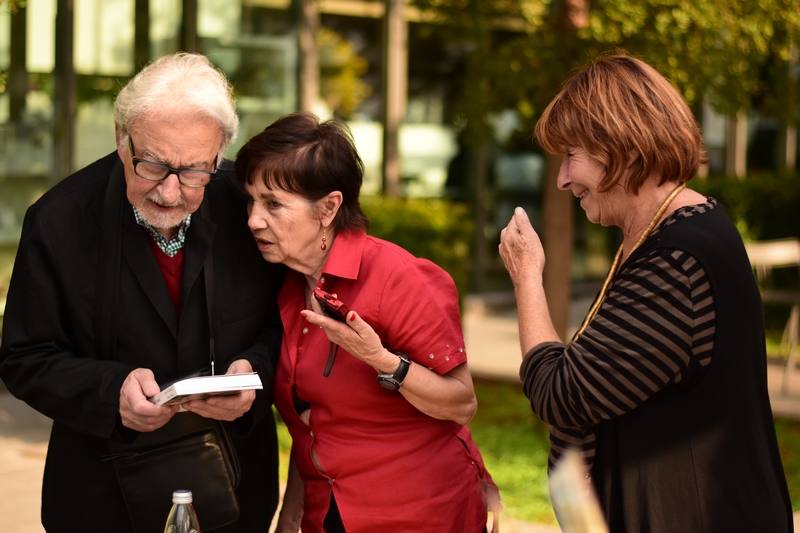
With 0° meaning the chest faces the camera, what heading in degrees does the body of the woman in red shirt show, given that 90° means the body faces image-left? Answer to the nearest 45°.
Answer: approximately 45°

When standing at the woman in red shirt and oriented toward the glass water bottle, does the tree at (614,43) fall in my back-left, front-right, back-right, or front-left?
back-right

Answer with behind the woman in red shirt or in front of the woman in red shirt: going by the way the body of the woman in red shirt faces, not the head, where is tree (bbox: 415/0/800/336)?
behind
